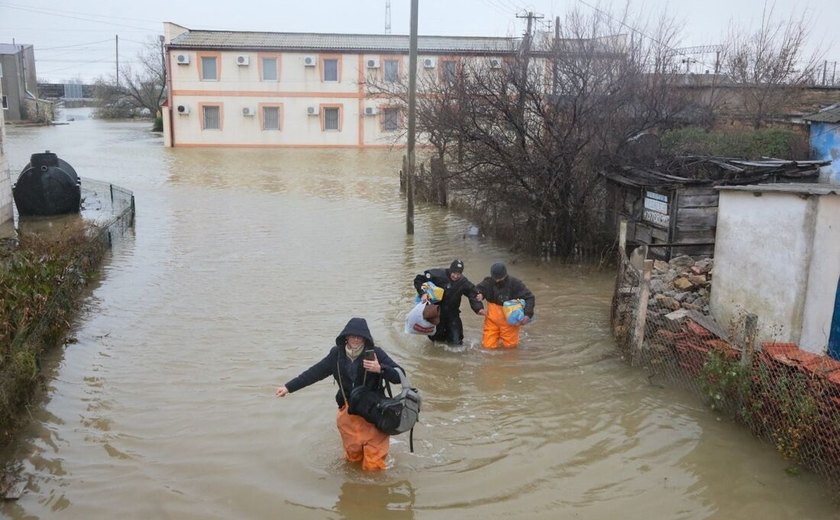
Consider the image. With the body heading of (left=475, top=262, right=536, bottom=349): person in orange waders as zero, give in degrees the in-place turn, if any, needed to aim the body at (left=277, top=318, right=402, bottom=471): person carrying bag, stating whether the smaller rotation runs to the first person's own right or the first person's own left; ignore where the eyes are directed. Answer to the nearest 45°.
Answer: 0° — they already face them

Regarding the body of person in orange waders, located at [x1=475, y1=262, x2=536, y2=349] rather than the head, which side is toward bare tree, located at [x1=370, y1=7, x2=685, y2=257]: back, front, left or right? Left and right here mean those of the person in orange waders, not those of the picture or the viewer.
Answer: back

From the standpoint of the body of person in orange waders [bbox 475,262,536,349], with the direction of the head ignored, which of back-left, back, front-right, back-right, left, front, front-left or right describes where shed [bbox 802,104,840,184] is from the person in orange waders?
back-left

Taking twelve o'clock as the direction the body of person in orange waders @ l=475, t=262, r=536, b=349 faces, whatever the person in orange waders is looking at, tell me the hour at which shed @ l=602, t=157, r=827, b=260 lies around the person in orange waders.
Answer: The shed is roughly at 7 o'clock from the person in orange waders.

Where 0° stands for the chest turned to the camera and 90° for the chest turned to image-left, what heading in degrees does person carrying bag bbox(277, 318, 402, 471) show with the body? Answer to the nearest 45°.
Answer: approximately 0°

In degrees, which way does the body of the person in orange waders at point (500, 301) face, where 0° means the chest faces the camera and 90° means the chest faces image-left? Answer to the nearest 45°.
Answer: approximately 0°

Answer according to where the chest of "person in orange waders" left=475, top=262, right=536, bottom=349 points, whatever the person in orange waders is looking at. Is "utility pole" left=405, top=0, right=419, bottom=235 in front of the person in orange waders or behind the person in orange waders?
behind

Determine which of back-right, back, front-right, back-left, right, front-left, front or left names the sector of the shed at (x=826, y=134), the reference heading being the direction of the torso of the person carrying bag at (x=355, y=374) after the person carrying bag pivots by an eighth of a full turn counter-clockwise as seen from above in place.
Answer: left

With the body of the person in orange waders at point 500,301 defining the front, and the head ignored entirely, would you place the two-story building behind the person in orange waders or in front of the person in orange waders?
behind

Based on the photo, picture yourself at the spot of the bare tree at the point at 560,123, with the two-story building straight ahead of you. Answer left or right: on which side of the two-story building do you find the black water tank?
left

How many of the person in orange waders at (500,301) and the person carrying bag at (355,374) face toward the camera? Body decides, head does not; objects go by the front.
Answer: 2

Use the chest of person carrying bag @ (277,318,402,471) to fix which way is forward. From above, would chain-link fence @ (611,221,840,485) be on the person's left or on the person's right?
on the person's left

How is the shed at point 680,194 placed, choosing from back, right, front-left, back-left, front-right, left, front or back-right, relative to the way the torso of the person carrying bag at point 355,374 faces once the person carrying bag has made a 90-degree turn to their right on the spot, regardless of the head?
back-right

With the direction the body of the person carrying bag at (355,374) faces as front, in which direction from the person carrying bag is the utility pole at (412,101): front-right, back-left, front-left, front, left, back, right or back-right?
back

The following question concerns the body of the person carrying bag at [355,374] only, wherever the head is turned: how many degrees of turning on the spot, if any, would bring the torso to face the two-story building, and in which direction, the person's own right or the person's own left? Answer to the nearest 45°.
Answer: approximately 180°
